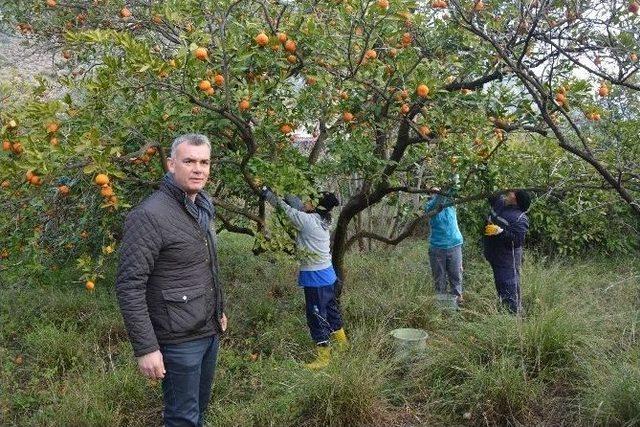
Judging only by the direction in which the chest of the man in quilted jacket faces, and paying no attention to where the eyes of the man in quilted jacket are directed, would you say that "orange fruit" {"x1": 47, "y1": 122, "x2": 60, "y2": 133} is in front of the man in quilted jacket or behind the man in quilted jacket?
behind

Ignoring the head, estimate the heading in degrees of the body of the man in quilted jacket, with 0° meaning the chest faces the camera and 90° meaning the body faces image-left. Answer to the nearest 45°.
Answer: approximately 315°

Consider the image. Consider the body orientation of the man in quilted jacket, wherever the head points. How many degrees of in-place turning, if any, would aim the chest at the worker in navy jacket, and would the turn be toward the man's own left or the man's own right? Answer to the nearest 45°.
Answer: approximately 90° to the man's own left

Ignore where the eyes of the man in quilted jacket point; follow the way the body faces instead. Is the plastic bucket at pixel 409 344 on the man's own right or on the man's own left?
on the man's own left
